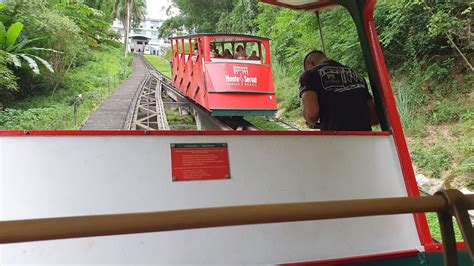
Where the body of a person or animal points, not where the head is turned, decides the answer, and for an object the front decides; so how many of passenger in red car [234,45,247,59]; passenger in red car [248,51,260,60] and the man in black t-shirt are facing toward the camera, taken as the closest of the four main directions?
2

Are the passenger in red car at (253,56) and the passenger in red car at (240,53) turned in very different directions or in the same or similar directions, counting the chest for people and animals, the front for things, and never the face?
same or similar directions

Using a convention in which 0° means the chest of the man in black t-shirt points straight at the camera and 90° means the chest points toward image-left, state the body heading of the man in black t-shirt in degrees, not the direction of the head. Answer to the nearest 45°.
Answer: approximately 180°

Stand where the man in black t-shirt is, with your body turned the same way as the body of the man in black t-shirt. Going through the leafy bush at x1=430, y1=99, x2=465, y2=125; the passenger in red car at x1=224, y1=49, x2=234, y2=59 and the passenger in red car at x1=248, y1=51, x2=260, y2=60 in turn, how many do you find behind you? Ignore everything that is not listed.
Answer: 0

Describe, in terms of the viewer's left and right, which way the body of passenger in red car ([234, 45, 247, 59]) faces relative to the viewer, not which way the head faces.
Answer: facing the viewer

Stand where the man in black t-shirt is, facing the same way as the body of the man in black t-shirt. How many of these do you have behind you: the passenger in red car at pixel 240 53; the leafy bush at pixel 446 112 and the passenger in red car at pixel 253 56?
0

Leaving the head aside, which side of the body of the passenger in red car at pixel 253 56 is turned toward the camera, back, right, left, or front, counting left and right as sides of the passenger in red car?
front

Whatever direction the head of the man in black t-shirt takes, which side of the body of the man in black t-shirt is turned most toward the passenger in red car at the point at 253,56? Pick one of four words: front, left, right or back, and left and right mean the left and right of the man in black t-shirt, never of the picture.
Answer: front

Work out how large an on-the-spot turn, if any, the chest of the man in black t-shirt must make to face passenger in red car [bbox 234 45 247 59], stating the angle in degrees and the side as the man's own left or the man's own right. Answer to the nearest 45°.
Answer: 0° — they already face them

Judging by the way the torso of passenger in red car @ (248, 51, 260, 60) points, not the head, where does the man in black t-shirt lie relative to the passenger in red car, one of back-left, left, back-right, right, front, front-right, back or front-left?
front

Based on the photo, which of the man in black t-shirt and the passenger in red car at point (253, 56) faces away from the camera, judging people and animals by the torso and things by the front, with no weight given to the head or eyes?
the man in black t-shirt

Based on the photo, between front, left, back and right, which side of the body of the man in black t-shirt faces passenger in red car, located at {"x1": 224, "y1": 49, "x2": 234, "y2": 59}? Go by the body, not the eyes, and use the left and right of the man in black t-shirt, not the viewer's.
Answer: front

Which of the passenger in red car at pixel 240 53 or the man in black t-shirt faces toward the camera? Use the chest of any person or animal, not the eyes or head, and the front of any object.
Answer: the passenger in red car
